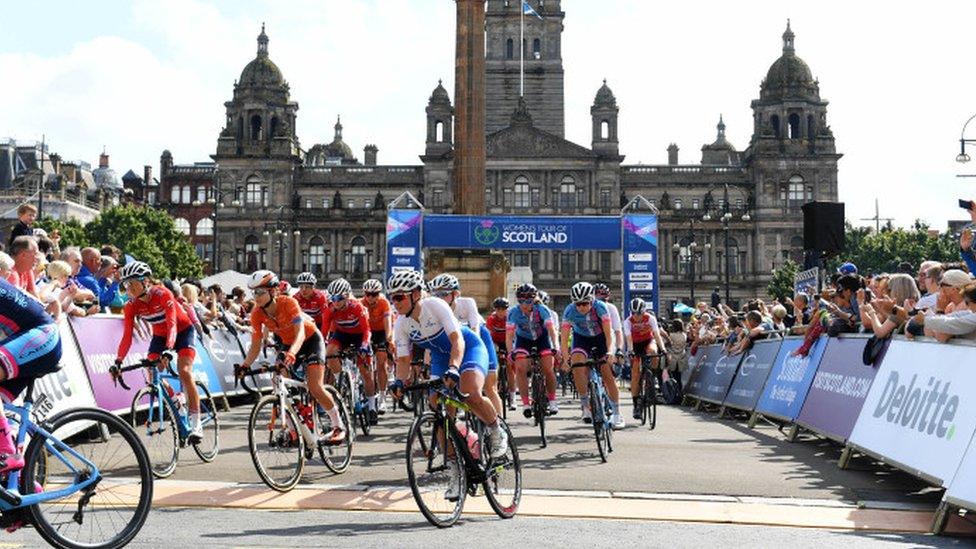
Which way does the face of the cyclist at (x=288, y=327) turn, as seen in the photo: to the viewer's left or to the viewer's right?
to the viewer's left

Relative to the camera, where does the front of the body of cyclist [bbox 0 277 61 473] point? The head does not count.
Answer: to the viewer's left

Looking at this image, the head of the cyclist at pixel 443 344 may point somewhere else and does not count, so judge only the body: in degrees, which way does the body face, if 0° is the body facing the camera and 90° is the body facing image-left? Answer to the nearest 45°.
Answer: approximately 45°

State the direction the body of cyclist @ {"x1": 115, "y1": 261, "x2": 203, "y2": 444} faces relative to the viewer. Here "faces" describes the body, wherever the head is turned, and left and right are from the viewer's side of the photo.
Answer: facing the viewer and to the left of the viewer

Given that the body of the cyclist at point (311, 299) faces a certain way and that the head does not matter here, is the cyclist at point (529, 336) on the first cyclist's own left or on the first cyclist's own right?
on the first cyclist's own left

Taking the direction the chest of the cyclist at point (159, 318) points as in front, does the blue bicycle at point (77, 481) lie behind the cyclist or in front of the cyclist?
in front

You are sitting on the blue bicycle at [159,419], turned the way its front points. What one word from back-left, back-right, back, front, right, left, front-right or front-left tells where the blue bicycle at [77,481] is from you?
front-left

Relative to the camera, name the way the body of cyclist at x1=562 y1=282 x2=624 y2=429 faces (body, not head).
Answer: toward the camera

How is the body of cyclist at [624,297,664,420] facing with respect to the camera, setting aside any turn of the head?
toward the camera

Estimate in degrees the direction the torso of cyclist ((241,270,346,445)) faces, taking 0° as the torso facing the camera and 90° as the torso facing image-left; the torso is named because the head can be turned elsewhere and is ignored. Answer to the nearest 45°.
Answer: approximately 45°

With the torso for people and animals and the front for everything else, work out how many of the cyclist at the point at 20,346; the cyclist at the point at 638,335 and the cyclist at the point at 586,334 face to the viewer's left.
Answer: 1
